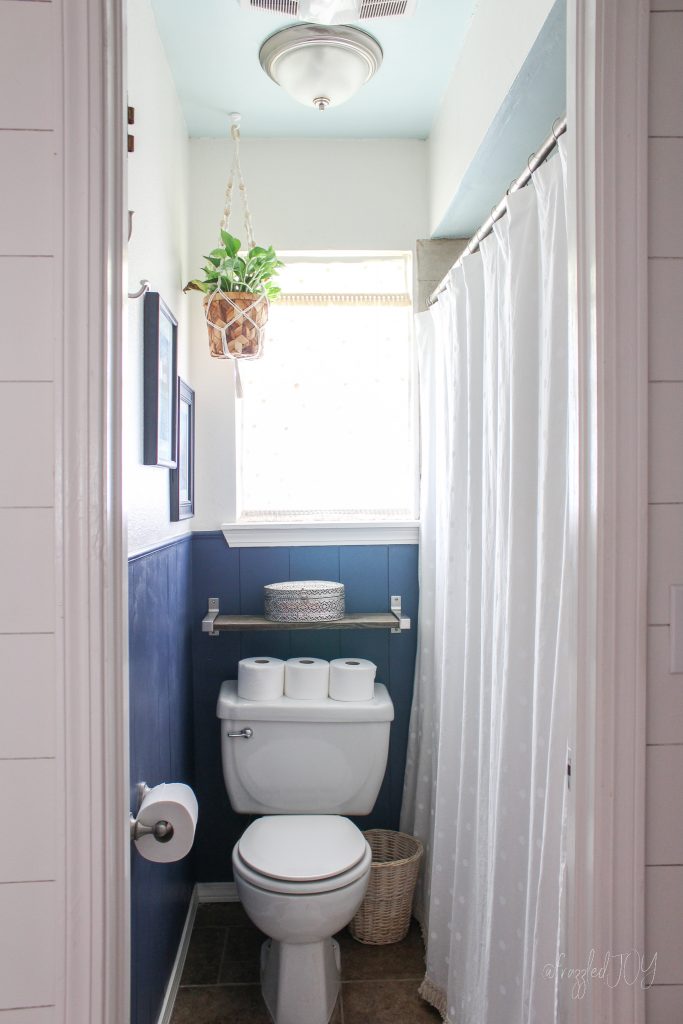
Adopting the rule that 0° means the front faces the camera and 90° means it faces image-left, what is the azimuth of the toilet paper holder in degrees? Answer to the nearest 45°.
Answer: approximately 270°

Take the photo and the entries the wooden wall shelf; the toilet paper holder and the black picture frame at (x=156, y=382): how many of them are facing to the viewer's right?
2

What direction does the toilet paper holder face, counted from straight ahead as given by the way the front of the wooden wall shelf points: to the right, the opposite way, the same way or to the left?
to the left

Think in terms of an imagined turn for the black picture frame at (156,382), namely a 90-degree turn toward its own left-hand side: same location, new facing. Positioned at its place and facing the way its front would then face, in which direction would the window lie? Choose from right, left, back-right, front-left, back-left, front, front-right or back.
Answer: front-right

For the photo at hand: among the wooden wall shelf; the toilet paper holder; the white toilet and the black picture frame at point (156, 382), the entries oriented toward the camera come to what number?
2

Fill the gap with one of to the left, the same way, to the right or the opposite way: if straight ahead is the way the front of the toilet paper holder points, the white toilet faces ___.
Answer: to the right

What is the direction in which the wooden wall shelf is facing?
toward the camera

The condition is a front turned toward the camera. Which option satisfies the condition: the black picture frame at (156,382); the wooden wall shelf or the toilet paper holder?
the wooden wall shelf

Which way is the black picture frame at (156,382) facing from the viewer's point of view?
to the viewer's right
